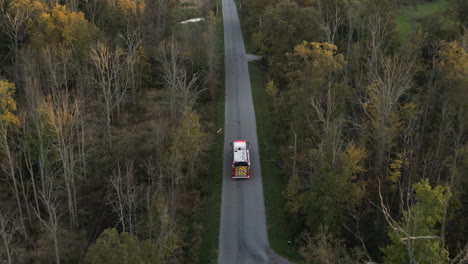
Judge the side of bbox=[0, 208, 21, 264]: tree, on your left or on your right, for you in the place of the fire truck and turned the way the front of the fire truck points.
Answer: on your left

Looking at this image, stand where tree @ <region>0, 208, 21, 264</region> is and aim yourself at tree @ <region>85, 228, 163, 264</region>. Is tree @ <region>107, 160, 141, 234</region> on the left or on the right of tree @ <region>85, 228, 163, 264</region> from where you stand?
left

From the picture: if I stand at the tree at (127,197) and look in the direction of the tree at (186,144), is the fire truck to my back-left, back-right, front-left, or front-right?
front-right

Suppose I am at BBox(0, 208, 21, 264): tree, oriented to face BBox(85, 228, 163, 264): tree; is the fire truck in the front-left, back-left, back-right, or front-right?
front-left

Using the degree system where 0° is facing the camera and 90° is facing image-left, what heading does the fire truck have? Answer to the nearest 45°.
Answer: approximately 180°

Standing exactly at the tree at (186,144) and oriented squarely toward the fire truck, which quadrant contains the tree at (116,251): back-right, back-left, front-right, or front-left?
back-right

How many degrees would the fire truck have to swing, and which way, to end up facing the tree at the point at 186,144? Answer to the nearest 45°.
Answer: approximately 90° to its left

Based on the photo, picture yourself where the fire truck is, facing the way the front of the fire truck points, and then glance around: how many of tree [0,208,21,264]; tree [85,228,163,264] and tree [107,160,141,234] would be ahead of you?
0

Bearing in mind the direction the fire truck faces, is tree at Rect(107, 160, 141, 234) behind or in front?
behind

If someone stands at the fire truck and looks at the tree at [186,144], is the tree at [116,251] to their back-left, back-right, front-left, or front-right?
front-left

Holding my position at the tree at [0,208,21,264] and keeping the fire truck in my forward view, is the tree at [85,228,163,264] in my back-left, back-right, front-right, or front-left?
front-right

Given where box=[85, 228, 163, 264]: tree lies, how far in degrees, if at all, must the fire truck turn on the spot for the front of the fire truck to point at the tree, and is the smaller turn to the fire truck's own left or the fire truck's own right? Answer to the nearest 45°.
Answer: approximately 180°

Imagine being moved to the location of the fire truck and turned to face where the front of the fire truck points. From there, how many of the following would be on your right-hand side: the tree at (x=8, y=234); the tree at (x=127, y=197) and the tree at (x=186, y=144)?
0
